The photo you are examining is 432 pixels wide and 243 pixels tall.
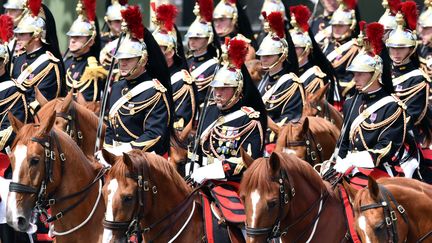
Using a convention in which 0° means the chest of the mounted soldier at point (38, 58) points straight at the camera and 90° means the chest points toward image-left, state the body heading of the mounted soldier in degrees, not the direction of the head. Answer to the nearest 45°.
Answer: approximately 45°

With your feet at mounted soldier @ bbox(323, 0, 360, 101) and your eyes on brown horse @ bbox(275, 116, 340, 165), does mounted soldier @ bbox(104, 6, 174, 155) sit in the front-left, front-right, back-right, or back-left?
front-right

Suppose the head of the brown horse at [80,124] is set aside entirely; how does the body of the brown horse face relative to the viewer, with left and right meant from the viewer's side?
facing the viewer and to the left of the viewer

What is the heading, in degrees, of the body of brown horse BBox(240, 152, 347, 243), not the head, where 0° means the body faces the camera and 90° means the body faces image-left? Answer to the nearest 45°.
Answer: approximately 45°

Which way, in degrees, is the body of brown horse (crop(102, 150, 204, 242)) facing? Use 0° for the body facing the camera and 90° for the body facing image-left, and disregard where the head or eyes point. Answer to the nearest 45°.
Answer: approximately 45°

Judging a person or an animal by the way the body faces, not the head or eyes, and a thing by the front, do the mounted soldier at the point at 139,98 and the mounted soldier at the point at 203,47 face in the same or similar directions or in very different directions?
same or similar directions

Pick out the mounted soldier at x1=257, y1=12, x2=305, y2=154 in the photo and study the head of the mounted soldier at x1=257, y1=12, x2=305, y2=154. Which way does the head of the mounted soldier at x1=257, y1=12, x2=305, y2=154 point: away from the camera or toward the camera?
toward the camera

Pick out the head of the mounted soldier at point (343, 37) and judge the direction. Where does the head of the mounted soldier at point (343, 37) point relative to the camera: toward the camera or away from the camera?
toward the camera

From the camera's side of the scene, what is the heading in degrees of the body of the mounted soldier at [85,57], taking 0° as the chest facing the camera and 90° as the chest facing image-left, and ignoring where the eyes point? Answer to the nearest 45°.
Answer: approximately 45°

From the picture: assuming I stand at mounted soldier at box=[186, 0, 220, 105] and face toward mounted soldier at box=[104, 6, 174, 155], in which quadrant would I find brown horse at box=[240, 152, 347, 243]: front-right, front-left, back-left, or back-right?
front-left

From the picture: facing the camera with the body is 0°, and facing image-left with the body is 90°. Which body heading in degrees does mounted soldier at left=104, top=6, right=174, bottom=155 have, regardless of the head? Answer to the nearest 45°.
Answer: approximately 45°
